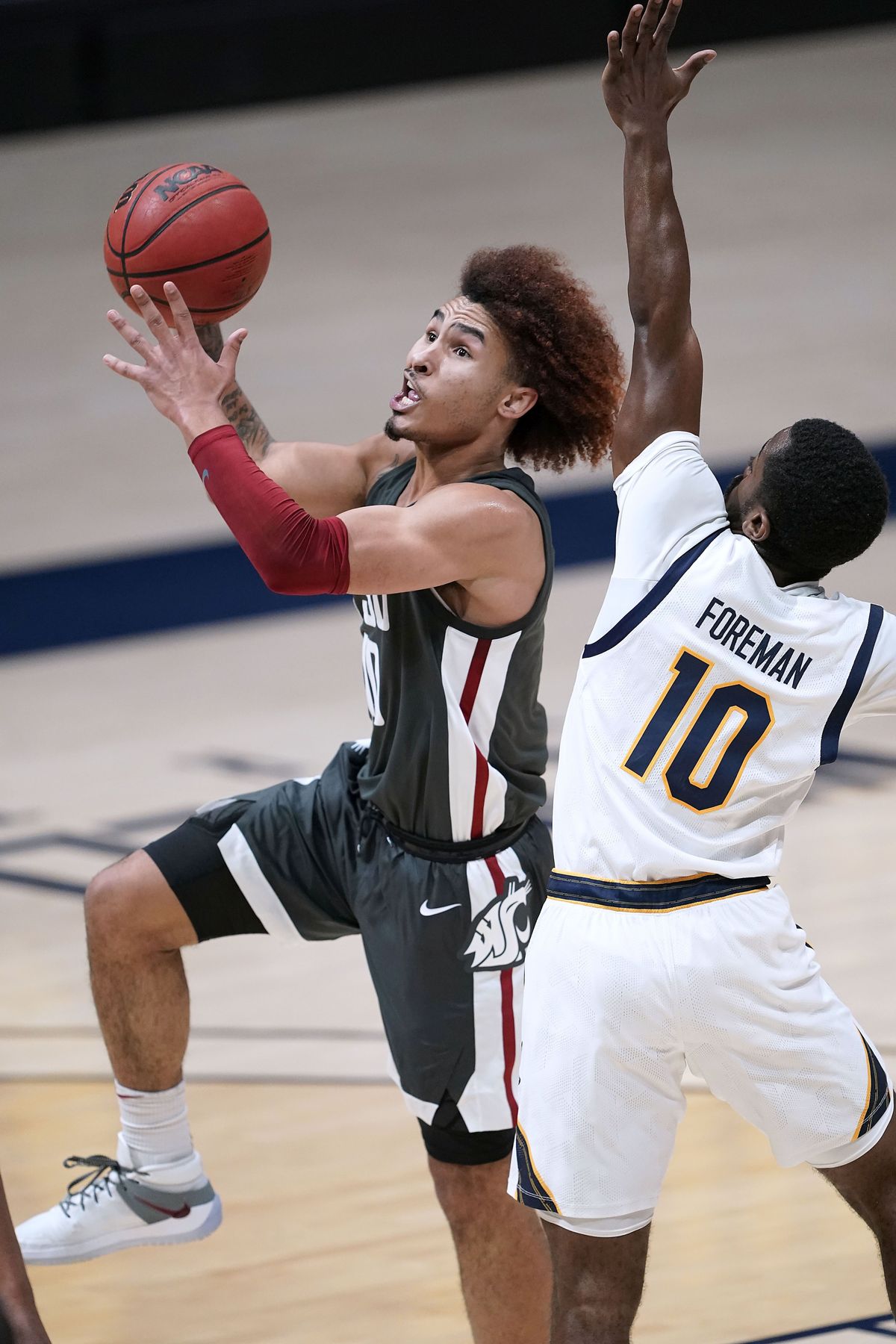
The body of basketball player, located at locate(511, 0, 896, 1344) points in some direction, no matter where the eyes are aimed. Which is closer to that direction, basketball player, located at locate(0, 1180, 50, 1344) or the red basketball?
the red basketball

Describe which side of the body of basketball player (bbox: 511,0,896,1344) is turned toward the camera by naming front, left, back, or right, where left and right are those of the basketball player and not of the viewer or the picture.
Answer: back

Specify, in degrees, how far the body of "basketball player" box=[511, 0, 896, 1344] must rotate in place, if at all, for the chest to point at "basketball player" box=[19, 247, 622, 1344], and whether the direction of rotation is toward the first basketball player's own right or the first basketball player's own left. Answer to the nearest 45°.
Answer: approximately 45° to the first basketball player's own left

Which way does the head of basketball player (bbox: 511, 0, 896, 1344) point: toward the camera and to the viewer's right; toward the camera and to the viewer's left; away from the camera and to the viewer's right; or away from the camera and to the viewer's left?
away from the camera and to the viewer's left

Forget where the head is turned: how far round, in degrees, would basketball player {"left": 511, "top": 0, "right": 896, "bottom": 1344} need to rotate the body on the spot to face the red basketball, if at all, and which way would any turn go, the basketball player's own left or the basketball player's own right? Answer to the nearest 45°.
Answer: approximately 45° to the basketball player's own left
